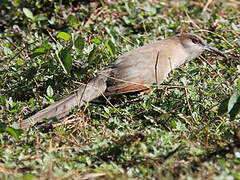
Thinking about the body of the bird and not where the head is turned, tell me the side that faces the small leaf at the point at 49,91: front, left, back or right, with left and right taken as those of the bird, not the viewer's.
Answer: back

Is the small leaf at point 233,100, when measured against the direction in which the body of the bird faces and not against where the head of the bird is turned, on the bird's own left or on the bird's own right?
on the bird's own right

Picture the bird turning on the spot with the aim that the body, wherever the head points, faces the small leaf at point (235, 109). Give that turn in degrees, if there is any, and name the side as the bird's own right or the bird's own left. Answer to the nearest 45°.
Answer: approximately 45° to the bird's own right

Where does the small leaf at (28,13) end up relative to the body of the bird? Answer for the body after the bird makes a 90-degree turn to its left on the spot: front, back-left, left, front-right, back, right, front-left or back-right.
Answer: front-left

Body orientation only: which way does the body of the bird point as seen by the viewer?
to the viewer's right
